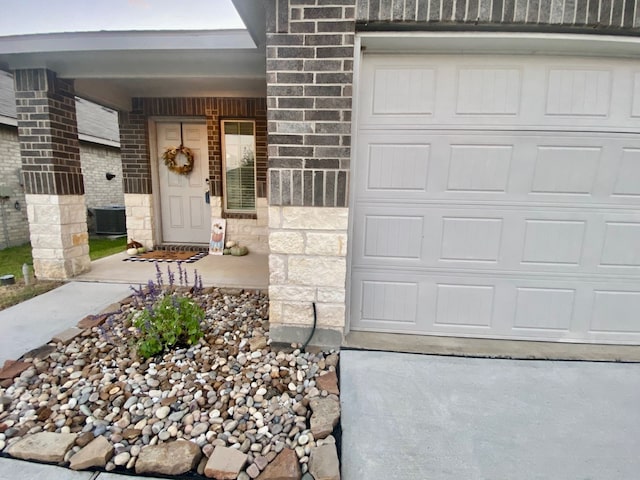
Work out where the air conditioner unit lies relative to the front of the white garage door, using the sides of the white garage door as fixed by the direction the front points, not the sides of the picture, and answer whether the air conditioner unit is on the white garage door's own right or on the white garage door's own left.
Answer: on the white garage door's own right

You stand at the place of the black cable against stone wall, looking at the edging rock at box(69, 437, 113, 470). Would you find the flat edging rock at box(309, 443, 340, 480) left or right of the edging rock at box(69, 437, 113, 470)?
left

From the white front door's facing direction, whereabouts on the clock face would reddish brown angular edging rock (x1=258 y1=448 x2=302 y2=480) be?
The reddish brown angular edging rock is roughly at 12 o'clock from the white front door.

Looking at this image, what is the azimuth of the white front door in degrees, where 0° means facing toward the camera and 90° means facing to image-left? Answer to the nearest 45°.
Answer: approximately 0°

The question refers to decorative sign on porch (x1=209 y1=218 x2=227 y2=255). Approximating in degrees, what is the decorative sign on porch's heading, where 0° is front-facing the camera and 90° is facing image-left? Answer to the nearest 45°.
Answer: approximately 0°

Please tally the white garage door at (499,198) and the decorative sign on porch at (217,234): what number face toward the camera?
2

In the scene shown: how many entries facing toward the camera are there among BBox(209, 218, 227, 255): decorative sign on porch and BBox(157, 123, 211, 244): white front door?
2

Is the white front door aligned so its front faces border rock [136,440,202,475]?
yes
